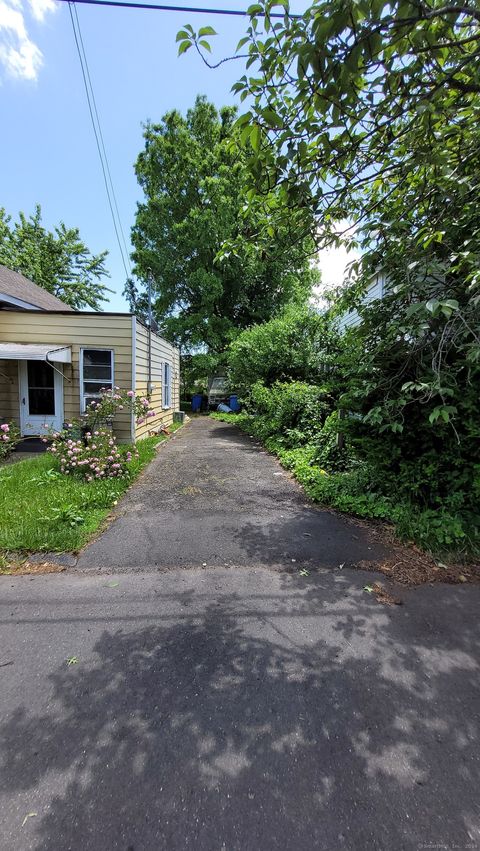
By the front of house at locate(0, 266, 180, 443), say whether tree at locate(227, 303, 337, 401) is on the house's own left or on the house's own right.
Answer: on the house's own left

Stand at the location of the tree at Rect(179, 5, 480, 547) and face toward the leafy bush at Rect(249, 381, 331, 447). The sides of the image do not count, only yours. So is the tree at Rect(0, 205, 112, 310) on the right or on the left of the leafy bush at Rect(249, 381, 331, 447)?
left

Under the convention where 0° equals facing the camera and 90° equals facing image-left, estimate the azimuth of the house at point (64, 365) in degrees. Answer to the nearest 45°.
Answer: approximately 0°

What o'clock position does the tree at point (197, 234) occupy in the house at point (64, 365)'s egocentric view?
The tree is roughly at 7 o'clock from the house.

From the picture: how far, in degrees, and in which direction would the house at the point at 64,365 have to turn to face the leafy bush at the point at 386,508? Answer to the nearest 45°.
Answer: approximately 45° to its left

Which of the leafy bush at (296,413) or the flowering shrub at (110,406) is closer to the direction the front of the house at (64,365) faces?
the flowering shrub

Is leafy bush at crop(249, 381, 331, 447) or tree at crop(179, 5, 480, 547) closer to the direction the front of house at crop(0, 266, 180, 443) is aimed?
the tree

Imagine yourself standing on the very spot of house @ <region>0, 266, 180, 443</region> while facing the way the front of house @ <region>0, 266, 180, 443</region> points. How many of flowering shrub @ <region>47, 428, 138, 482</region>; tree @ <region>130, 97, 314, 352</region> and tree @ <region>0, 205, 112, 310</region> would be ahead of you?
1

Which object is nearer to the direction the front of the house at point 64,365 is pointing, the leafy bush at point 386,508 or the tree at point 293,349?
the leafy bush

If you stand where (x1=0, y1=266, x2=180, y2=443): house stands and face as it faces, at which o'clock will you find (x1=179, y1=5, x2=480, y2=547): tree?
The tree is roughly at 11 o'clock from the house.

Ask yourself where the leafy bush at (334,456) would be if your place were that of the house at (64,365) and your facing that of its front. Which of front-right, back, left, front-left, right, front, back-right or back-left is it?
front-left

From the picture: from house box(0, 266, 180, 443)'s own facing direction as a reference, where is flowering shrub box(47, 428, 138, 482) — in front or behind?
in front
